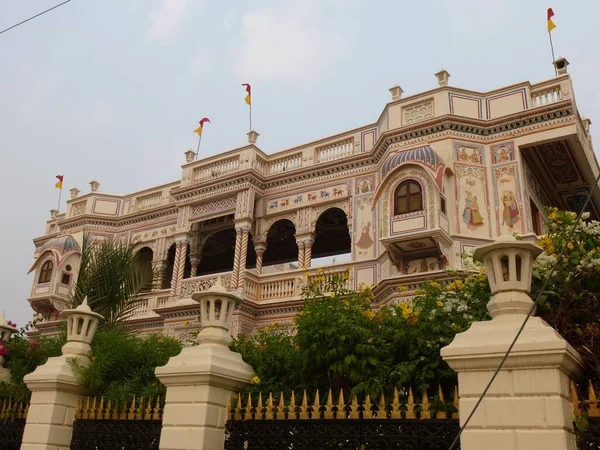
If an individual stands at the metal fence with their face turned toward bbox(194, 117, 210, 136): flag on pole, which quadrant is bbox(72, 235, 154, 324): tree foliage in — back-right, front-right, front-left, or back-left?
front-left

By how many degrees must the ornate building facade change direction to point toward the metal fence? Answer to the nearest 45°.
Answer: approximately 45° to its left

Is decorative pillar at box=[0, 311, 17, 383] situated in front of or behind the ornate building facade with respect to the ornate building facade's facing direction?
in front

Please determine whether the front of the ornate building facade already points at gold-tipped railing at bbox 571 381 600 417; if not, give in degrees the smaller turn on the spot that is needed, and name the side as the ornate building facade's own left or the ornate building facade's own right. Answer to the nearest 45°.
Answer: approximately 45° to the ornate building facade's own left

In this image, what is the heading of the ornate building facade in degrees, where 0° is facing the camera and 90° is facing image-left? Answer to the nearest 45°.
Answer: approximately 45°

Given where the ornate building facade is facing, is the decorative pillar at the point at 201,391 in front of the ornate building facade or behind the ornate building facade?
in front

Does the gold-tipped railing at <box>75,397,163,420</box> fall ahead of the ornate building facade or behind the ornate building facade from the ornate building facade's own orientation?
ahead

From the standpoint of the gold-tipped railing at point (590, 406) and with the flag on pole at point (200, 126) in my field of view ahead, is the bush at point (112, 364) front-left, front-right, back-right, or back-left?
front-left
